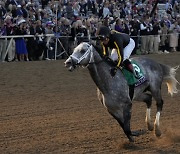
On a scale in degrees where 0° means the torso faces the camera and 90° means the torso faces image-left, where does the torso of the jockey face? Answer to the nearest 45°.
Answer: approximately 45°

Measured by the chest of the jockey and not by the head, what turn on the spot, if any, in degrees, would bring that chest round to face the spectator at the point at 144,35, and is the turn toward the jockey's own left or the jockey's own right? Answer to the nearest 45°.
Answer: approximately 135° to the jockey's own right

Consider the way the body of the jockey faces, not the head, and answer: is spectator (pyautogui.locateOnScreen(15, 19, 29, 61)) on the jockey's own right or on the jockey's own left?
on the jockey's own right

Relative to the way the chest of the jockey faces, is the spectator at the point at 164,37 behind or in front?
behind

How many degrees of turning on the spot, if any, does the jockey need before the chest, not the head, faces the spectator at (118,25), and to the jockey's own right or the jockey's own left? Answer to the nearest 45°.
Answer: approximately 135° to the jockey's own right

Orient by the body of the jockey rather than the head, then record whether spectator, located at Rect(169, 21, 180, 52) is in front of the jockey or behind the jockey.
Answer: behind
